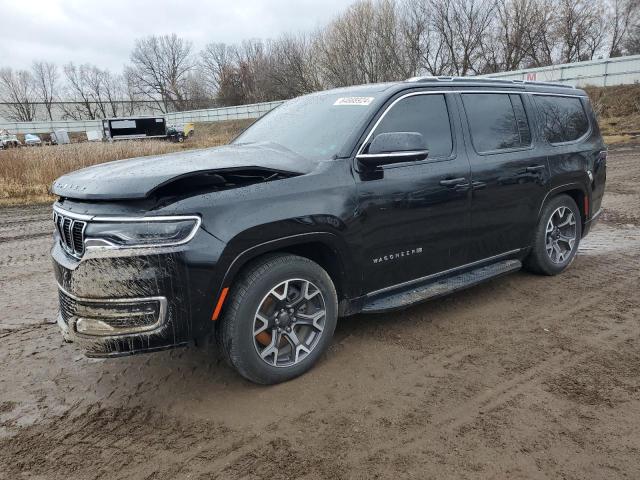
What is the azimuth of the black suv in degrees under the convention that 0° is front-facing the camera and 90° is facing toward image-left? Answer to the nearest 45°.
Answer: approximately 45°
